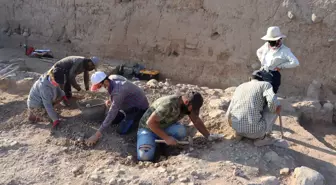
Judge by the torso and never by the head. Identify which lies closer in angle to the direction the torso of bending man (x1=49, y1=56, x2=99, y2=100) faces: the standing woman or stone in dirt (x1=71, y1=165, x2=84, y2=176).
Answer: the standing woman

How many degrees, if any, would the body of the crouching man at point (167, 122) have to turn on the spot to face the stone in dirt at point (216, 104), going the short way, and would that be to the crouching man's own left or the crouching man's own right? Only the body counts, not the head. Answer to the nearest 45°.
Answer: approximately 90° to the crouching man's own left

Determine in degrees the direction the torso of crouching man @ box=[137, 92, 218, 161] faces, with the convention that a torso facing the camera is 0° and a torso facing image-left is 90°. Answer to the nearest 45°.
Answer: approximately 315°

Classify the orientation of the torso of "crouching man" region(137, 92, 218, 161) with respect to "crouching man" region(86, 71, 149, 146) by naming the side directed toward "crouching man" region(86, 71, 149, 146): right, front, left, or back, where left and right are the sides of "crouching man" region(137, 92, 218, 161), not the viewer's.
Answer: back

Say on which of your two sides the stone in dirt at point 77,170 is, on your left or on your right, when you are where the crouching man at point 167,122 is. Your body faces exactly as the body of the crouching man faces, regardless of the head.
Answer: on your right

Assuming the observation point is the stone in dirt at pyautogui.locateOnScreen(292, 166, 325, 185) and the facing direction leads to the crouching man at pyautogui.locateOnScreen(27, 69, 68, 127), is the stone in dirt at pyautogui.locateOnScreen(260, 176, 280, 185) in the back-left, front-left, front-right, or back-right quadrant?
front-left

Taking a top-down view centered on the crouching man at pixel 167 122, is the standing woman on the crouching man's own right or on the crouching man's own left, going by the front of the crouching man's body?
on the crouching man's own left

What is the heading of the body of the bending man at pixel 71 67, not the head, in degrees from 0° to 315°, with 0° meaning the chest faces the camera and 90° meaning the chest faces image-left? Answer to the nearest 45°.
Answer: approximately 270°

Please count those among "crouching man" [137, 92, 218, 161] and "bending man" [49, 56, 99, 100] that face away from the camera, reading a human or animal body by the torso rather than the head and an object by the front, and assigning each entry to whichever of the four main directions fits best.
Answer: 0

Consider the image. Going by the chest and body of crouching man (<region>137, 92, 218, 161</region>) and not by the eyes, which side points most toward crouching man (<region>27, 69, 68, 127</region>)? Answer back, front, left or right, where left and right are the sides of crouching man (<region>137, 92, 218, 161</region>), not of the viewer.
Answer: back

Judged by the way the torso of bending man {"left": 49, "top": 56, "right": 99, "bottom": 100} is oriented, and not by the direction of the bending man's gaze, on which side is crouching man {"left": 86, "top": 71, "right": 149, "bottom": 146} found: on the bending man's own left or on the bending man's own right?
on the bending man's own right
